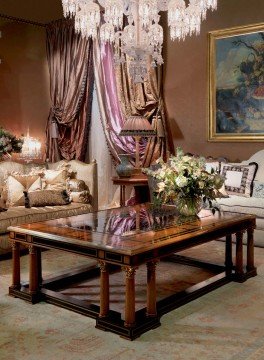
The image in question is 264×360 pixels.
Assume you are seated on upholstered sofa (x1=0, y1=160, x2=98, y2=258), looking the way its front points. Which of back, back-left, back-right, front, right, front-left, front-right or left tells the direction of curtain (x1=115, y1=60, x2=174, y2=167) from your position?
left

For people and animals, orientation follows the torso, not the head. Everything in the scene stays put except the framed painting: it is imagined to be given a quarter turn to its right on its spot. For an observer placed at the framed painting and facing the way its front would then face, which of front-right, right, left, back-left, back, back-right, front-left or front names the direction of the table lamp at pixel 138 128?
front-left

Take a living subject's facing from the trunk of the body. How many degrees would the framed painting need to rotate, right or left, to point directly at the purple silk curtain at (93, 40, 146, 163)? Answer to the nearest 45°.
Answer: approximately 45° to its right

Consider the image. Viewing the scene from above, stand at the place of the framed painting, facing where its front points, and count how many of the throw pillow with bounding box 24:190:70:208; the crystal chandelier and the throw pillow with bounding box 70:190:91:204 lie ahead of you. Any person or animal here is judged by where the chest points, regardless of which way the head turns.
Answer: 3

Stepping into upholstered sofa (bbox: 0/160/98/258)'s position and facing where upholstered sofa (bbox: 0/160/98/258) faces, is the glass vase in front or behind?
in front

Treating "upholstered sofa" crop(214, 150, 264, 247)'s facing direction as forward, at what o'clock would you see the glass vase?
The glass vase is roughly at 11 o'clock from the upholstered sofa.

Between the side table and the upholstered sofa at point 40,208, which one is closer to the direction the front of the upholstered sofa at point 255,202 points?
the upholstered sofa

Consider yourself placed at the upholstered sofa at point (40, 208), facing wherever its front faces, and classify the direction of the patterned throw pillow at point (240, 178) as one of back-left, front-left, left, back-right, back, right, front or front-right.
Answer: front-left

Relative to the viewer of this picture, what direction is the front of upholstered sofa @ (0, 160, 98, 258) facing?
facing the viewer and to the right of the viewer

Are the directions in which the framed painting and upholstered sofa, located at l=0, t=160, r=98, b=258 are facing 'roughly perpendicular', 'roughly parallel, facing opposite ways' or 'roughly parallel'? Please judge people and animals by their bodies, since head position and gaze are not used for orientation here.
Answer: roughly perpendicular

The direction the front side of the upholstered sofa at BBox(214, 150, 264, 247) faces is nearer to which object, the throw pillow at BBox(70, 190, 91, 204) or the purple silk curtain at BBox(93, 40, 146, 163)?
the throw pillow

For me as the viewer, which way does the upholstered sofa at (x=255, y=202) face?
facing the viewer and to the left of the viewer

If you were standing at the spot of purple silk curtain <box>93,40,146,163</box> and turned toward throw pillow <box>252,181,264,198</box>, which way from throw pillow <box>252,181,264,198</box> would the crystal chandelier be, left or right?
right

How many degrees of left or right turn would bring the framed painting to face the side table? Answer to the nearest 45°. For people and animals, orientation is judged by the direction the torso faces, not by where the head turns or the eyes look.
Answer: approximately 45° to its right

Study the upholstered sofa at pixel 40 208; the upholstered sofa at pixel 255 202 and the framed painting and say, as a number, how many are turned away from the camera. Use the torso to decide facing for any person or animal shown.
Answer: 0

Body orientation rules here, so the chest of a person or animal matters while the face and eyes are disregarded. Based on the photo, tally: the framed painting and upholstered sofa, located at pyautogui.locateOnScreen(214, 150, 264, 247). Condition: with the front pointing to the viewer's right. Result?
0
